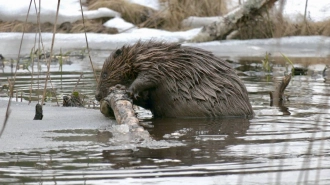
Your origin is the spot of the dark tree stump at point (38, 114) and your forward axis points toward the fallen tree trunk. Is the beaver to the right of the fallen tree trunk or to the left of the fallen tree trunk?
right

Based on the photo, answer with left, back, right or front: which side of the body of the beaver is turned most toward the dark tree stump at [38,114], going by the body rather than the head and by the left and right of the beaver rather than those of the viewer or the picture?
front

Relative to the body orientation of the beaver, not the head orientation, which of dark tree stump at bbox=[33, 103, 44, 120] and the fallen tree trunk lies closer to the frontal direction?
the dark tree stump

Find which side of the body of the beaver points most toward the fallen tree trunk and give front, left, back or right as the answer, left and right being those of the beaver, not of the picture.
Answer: right

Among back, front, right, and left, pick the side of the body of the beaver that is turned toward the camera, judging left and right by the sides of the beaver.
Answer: left
